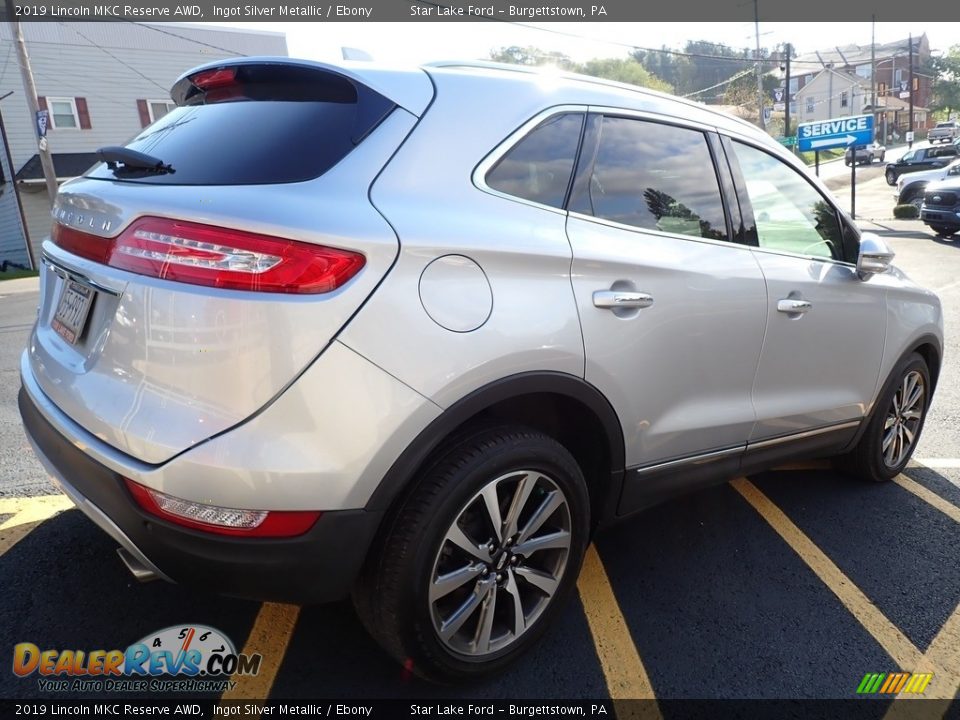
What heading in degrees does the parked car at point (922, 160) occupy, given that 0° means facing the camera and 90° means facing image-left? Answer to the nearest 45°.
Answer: approximately 45°

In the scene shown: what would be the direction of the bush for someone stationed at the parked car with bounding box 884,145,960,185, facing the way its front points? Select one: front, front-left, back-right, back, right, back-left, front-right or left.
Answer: front-left

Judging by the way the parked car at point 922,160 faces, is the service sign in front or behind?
in front

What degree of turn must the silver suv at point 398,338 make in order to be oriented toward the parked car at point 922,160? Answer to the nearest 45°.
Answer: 0° — it already faces it

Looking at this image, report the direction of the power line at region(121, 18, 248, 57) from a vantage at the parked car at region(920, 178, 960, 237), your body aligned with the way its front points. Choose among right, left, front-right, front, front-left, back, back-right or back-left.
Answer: front-right

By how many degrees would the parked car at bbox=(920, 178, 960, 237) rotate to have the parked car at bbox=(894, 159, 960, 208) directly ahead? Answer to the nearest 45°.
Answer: approximately 135° to its right

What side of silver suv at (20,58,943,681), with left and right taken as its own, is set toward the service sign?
front

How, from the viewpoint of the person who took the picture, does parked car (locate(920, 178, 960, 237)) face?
facing the viewer and to the left of the viewer

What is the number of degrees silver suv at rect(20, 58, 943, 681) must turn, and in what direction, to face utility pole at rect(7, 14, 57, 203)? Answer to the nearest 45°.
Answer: approximately 90° to its left

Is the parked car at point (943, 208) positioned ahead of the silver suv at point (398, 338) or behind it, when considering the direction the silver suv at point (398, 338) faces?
ahead

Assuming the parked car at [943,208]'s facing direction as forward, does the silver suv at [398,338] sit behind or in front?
in front

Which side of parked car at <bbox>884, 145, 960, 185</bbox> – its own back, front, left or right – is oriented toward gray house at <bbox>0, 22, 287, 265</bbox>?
front

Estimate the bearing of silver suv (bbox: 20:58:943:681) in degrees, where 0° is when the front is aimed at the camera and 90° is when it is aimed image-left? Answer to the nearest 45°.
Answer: approximately 225°

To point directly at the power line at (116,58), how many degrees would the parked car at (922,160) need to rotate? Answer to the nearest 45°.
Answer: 0° — it already faces it

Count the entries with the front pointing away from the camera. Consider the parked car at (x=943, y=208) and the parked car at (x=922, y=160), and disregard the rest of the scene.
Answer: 0
